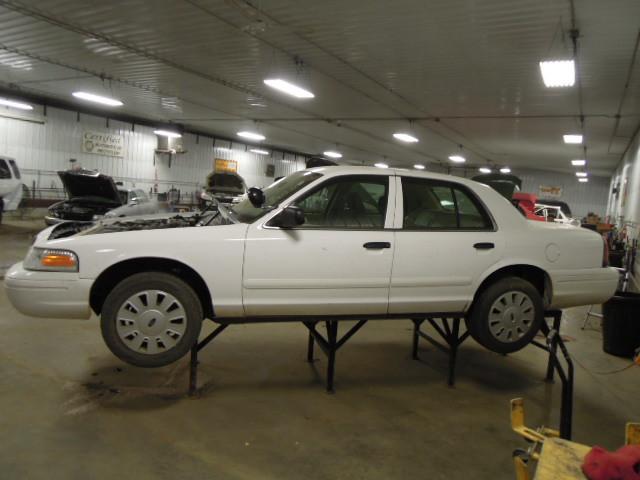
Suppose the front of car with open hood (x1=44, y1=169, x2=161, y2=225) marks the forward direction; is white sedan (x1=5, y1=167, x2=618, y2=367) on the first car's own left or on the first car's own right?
on the first car's own left

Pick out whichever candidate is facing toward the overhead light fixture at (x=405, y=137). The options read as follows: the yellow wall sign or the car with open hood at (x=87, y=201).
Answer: the yellow wall sign

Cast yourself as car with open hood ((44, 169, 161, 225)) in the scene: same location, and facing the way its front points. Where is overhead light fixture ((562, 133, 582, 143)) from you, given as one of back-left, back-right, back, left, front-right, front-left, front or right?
back-left

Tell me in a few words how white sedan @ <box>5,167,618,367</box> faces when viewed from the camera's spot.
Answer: facing to the left of the viewer

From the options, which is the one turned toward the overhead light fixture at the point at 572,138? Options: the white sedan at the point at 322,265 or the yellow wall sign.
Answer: the yellow wall sign

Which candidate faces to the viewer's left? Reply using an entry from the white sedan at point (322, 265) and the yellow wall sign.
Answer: the white sedan

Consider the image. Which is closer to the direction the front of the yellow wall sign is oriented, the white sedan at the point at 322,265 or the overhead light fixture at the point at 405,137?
the overhead light fixture

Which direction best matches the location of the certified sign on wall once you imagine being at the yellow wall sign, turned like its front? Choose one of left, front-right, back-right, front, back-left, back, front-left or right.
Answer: right

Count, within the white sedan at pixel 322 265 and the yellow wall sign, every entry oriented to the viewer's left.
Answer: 1

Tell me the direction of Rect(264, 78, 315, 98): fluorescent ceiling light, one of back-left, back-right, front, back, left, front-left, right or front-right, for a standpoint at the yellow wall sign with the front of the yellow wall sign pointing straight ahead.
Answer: front-right

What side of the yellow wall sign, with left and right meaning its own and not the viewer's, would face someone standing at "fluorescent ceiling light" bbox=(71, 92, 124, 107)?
right

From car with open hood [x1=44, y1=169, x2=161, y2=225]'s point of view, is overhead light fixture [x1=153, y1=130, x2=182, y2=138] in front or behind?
behind

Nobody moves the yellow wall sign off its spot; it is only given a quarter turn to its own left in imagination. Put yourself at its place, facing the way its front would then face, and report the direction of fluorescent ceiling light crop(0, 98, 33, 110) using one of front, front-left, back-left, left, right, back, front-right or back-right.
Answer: back
